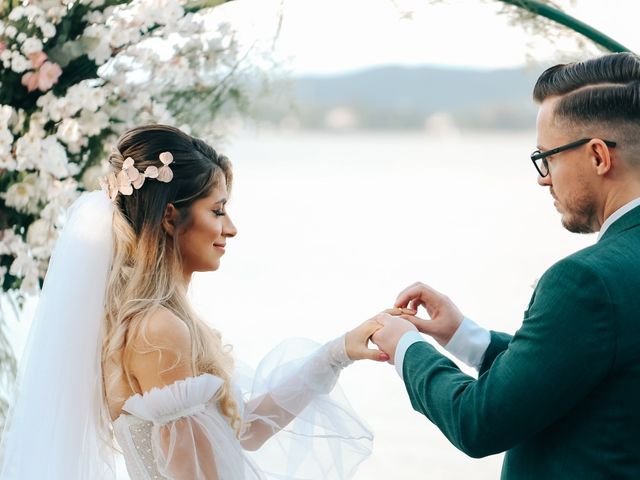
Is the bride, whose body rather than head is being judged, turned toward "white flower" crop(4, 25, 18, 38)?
no

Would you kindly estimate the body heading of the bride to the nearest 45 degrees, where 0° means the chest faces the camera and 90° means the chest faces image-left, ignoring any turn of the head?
approximately 270°

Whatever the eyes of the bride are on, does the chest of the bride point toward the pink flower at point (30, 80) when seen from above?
no

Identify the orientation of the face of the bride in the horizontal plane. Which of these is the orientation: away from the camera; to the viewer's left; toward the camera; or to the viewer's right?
to the viewer's right

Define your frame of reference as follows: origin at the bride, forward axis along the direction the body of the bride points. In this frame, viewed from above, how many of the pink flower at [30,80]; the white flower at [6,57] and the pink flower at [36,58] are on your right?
0

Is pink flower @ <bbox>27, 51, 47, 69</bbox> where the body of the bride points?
no

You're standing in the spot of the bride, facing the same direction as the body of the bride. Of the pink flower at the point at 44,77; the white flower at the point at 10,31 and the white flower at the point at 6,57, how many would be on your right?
0

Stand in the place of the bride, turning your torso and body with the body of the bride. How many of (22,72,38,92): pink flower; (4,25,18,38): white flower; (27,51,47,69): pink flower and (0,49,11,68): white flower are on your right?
0

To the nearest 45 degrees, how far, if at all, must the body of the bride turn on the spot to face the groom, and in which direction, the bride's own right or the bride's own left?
approximately 45° to the bride's own right
